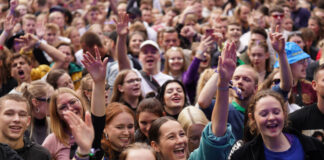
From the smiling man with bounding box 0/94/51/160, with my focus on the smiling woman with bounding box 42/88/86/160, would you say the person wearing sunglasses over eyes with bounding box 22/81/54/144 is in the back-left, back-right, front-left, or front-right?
front-left

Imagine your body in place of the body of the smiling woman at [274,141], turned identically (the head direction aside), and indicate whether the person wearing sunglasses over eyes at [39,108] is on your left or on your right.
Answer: on your right

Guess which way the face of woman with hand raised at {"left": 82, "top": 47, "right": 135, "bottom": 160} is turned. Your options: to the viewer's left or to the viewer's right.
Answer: to the viewer's right

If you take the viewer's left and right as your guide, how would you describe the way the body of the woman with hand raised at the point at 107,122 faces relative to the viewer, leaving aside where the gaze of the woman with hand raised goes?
facing the viewer and to the right of the viewer

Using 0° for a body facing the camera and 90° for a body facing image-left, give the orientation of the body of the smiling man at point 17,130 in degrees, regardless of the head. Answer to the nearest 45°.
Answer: approximately 0°

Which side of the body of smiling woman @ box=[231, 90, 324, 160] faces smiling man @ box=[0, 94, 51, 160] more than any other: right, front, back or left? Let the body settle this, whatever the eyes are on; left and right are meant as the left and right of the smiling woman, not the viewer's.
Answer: right

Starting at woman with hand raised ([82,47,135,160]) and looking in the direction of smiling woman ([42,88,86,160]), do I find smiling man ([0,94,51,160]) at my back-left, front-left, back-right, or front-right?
front-left

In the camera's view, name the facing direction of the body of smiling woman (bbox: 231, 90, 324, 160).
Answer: toward the camera
